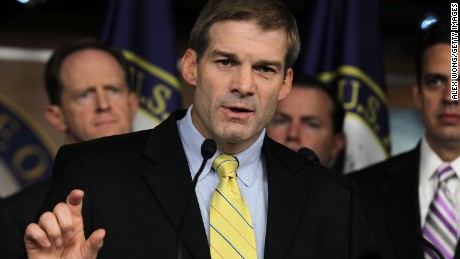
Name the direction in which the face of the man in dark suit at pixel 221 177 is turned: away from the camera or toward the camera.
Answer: toward the camera

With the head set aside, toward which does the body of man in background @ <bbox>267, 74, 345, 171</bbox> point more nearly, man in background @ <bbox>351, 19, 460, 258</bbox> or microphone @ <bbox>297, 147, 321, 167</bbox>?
the microphone

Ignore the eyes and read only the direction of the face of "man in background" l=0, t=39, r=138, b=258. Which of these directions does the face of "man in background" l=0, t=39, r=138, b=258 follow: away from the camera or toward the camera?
toward the camera

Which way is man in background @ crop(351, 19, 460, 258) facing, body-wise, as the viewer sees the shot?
toward the camera

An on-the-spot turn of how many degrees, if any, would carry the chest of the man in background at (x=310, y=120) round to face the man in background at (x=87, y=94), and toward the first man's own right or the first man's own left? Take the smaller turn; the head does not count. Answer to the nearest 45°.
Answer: approximately 45° to the first man's own right

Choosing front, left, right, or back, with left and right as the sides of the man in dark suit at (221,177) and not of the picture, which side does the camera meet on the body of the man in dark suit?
front

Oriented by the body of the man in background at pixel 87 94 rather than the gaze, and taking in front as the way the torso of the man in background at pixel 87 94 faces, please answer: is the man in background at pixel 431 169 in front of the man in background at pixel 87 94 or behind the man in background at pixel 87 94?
in front

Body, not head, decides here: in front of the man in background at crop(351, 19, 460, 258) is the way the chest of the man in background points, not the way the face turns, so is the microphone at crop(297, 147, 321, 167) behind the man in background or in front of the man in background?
in front

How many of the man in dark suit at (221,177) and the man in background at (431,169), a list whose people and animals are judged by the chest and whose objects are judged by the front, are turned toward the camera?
2

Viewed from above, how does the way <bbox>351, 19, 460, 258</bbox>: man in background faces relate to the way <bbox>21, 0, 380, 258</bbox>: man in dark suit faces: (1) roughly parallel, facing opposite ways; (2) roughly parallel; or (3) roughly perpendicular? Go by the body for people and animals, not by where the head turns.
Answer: roughly parallel

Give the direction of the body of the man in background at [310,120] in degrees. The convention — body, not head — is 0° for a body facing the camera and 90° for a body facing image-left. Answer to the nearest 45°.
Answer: approximately 45°

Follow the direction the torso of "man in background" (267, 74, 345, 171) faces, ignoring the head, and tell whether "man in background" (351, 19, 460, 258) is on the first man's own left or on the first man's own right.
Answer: on the first man's own left

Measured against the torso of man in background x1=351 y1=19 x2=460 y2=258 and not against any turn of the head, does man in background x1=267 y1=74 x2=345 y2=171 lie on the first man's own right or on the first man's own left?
on the first man's own right
